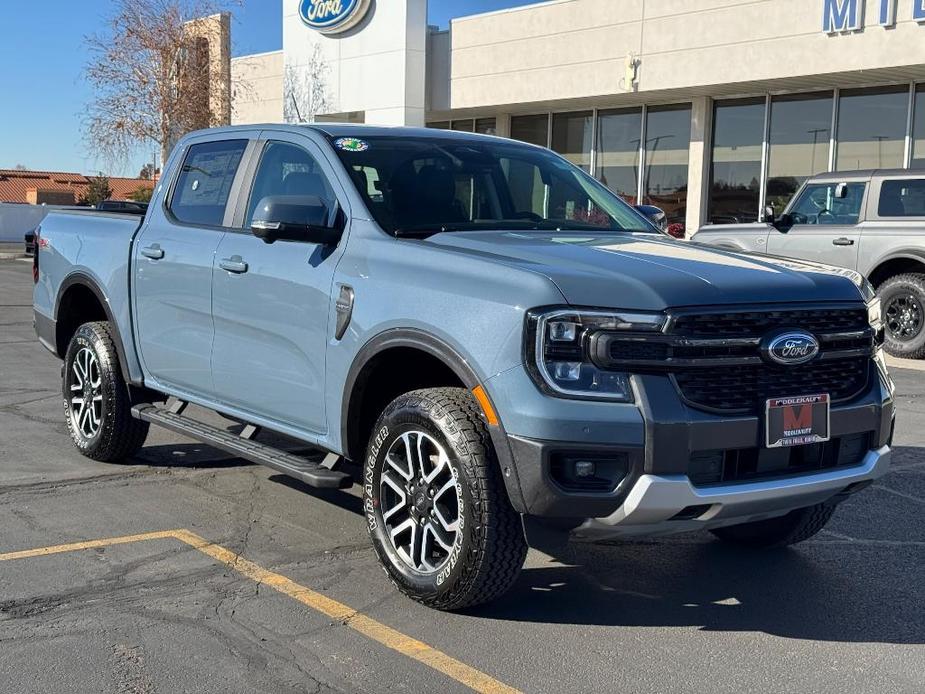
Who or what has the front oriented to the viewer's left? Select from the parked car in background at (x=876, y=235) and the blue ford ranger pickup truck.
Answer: the parked car in background

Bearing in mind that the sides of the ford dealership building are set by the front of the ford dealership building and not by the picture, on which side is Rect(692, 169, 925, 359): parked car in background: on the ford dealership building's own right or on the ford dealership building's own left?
on the ford dealership building's own left

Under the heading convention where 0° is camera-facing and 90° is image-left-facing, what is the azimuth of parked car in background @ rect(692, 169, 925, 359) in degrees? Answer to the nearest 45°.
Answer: approximately 90°

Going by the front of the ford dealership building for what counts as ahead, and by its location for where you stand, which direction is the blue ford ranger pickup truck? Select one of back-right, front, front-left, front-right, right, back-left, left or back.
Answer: front-left

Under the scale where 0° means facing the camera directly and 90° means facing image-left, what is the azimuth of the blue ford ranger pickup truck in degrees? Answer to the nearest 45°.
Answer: approximately 315°

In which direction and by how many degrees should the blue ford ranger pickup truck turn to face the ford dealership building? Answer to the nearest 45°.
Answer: approximately 135° to its left

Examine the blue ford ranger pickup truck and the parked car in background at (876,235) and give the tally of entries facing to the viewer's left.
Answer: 1

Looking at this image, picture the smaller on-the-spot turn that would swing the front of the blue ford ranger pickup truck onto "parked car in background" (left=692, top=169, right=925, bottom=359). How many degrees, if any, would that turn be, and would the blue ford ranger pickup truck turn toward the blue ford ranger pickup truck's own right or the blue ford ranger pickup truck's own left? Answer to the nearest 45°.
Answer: approximately 90° to the blue ford ranger pickup truck's own left

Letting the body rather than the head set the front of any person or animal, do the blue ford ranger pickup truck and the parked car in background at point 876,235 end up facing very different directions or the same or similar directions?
very different directions

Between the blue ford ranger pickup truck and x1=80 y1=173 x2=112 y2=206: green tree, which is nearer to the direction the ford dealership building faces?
the blue ford ranger pickup truck

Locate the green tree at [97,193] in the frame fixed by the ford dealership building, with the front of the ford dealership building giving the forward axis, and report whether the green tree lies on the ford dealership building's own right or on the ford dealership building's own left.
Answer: on the ford dealership building's own right

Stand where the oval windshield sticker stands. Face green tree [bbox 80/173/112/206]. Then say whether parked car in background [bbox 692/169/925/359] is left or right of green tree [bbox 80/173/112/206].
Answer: right

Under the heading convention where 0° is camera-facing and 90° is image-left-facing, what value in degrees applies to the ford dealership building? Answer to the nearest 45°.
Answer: approximately 45°

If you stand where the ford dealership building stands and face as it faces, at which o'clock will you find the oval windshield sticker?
The oval windshield sticker is roughly at 11 o'clock from the ford dealership building.

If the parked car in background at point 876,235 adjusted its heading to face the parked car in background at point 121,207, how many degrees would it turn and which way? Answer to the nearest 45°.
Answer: approximately 45° to its left

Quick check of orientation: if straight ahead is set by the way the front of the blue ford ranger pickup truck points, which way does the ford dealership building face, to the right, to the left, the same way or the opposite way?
to the right

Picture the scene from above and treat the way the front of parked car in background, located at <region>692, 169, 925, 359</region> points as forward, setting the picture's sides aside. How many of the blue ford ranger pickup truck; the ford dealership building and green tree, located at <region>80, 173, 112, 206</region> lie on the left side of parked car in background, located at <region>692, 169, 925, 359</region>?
1
